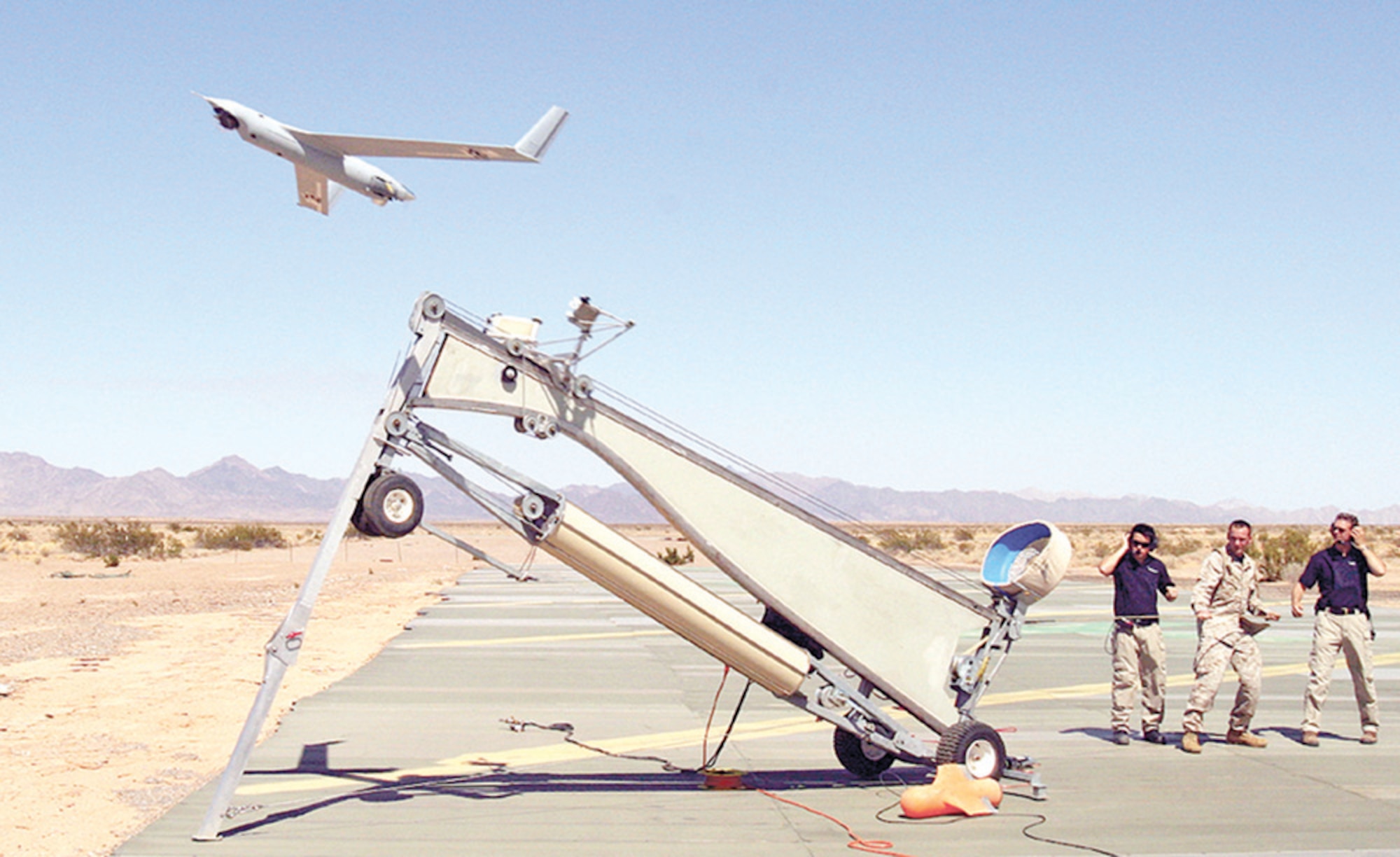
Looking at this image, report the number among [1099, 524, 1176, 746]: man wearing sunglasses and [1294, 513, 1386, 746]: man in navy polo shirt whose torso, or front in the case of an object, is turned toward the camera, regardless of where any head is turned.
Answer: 2

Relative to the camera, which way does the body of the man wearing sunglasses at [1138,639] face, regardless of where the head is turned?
toward the camera

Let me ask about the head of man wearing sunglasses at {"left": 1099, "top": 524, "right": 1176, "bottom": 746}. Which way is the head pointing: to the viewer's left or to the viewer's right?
to the viewer's left

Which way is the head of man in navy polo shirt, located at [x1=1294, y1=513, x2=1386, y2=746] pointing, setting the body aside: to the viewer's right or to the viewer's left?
to the viewer's left

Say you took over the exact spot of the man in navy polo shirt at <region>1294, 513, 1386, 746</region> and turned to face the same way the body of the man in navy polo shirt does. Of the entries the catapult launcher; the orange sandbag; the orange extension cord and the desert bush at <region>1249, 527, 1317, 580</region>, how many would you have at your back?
1

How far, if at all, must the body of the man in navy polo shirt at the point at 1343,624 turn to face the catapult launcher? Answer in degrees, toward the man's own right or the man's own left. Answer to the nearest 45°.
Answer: approximately 45° to the man's own right

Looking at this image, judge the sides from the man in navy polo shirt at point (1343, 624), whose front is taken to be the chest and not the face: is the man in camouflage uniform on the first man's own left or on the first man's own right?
on the first man's own right

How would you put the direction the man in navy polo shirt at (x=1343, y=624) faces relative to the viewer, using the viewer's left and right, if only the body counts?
facing the viewer

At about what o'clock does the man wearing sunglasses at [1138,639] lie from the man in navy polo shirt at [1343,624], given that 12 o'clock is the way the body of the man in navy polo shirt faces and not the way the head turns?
The man wearing sunglasses is roughly at 2 o'clock from the man in navy polo shirt.

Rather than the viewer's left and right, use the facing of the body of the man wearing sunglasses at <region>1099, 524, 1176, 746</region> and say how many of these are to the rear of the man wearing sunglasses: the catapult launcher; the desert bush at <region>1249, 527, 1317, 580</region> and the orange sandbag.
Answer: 1

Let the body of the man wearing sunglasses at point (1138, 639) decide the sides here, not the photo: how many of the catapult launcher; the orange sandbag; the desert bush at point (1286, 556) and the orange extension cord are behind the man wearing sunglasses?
1

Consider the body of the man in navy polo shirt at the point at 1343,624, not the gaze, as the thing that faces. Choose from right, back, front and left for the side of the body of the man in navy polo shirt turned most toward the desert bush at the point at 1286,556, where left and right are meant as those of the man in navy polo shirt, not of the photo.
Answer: back

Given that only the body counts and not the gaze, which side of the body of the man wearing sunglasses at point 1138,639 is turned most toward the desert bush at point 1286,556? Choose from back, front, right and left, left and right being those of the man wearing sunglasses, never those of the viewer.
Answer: back

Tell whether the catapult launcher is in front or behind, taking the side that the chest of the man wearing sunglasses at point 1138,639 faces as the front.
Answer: in front

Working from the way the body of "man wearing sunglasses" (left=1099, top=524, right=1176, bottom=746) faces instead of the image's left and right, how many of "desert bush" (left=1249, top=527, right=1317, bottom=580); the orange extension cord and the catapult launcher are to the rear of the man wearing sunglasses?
1
